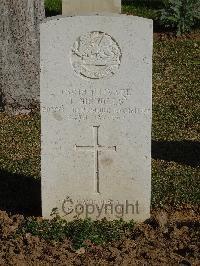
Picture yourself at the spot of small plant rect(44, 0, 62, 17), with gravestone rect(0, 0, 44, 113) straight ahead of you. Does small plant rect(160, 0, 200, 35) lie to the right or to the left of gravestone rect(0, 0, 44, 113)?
left

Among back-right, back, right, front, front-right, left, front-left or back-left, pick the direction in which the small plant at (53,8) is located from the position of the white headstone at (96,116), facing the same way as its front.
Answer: back

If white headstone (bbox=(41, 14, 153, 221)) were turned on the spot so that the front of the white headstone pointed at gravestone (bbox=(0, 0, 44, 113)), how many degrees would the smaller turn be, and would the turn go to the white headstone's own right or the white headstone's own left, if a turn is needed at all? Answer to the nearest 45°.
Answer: approximately 180°

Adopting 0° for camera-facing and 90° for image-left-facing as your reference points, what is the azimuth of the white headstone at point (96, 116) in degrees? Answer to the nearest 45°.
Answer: approximately 0°

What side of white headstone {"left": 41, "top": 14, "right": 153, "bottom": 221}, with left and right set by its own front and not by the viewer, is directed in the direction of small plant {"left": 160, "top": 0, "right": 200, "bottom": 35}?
back

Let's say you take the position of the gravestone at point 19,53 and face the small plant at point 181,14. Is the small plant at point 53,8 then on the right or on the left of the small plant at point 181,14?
left
